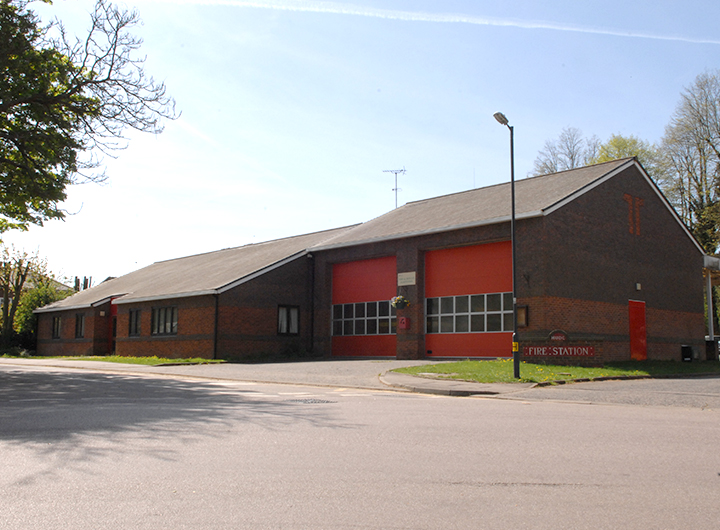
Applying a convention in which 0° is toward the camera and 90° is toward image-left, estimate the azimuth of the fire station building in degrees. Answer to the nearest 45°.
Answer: approximately 45°
